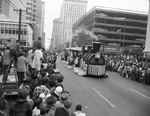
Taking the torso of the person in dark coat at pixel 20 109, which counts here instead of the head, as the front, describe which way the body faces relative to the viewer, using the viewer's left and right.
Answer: facing away from the viewer and to the right of the viewer
